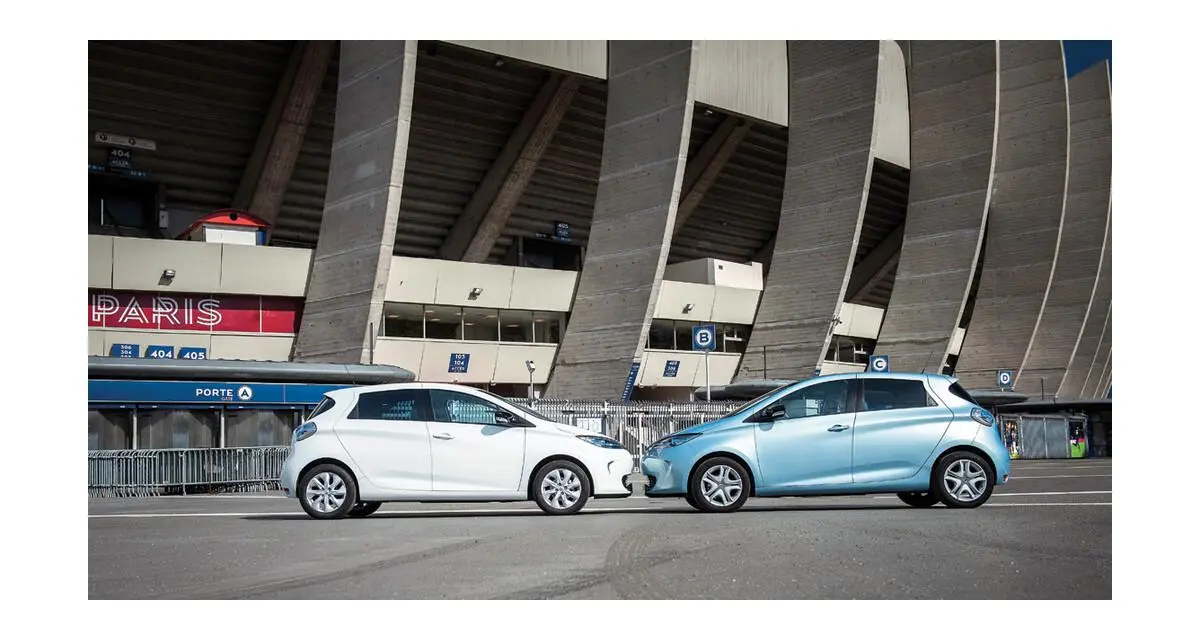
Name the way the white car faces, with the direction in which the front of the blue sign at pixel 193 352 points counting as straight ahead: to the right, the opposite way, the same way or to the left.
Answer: to the left

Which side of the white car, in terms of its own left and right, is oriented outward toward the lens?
right

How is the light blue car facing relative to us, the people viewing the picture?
facing to the left of the viewer

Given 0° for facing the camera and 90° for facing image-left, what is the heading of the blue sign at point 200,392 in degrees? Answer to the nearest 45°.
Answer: approximately 0°

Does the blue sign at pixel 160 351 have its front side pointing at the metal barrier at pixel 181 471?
yes

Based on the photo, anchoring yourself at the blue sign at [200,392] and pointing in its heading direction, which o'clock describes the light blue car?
The light blue car is roughly at 11 o'clock from the blue sign.

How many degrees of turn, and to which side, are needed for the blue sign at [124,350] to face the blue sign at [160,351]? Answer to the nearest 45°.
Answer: approximately 90° to its left

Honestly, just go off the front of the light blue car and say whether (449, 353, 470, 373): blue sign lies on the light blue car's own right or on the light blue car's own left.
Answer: on the light blue car's own right
